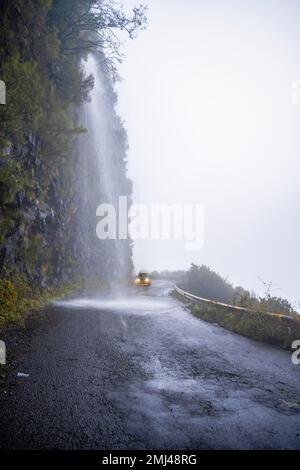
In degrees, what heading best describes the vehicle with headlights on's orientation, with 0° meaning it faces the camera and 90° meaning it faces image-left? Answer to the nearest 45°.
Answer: approximately 0°
